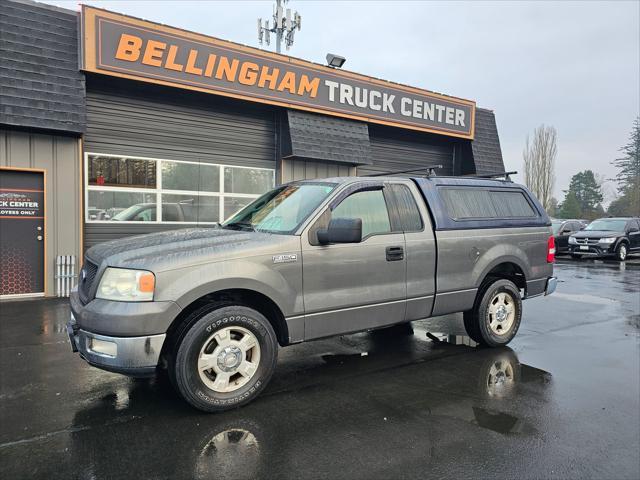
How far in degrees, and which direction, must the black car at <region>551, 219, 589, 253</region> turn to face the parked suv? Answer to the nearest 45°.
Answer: approximately 90° to its left

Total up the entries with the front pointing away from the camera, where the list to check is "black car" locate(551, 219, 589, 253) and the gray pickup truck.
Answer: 0

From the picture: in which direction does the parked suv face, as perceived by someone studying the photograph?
facing the viewer and to the left of the viewer

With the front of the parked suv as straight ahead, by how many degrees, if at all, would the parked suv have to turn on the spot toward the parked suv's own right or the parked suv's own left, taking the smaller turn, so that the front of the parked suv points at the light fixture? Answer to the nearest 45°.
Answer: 0° — it already faces it

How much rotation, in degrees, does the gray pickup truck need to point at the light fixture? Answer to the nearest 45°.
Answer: approximately 135° to its right

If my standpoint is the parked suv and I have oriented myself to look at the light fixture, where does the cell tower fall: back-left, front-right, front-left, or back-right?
front-right

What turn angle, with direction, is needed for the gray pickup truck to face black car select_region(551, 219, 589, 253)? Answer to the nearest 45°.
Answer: approximately 180°

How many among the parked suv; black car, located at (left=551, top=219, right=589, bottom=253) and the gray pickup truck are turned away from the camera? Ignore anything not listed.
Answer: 0

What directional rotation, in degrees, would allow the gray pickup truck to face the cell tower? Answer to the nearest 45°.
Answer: approximately 135° to its right

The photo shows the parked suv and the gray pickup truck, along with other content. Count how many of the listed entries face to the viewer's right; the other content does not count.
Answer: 0
